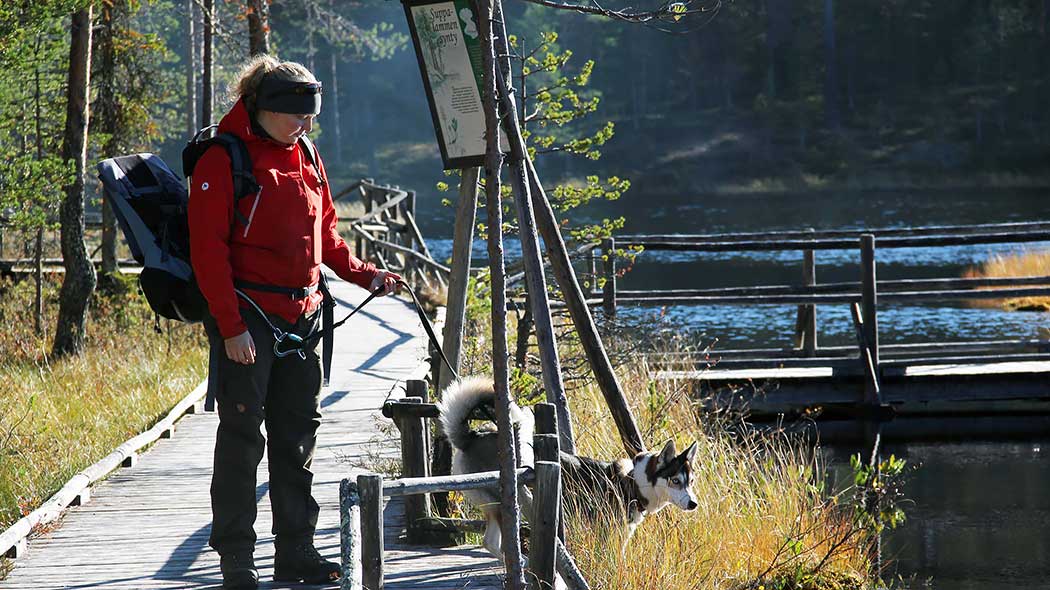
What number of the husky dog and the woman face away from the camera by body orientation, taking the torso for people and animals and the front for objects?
0

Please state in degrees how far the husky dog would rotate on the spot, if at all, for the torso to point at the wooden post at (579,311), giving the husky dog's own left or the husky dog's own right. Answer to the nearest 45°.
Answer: approximately 90° to the husky dog's own left

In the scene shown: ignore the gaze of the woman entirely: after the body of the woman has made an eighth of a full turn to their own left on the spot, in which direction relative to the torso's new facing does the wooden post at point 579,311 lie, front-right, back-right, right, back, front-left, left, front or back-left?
front-left

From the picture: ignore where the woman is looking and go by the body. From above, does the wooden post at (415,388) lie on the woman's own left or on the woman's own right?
on the woman's own left

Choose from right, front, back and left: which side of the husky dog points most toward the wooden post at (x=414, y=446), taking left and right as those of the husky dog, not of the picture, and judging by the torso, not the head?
back

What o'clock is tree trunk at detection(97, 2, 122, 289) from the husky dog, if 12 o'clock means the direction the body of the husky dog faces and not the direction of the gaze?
The tree trunk is roughly at 8 o'clock from the husky dog.

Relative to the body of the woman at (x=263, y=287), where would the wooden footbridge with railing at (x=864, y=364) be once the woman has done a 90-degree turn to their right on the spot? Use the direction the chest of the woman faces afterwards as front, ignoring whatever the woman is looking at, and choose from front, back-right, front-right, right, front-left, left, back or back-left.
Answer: back

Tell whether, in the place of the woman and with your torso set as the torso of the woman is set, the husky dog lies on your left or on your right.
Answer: on your left

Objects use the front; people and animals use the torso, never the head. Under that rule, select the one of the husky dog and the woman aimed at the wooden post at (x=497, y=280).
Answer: the woman

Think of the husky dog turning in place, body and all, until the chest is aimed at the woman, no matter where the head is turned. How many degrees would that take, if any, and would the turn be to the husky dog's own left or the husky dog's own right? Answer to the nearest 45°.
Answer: approximately 135° to the husky dog's own right

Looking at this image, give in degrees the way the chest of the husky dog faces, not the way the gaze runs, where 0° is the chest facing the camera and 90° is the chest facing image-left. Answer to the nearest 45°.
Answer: approximately 270°
